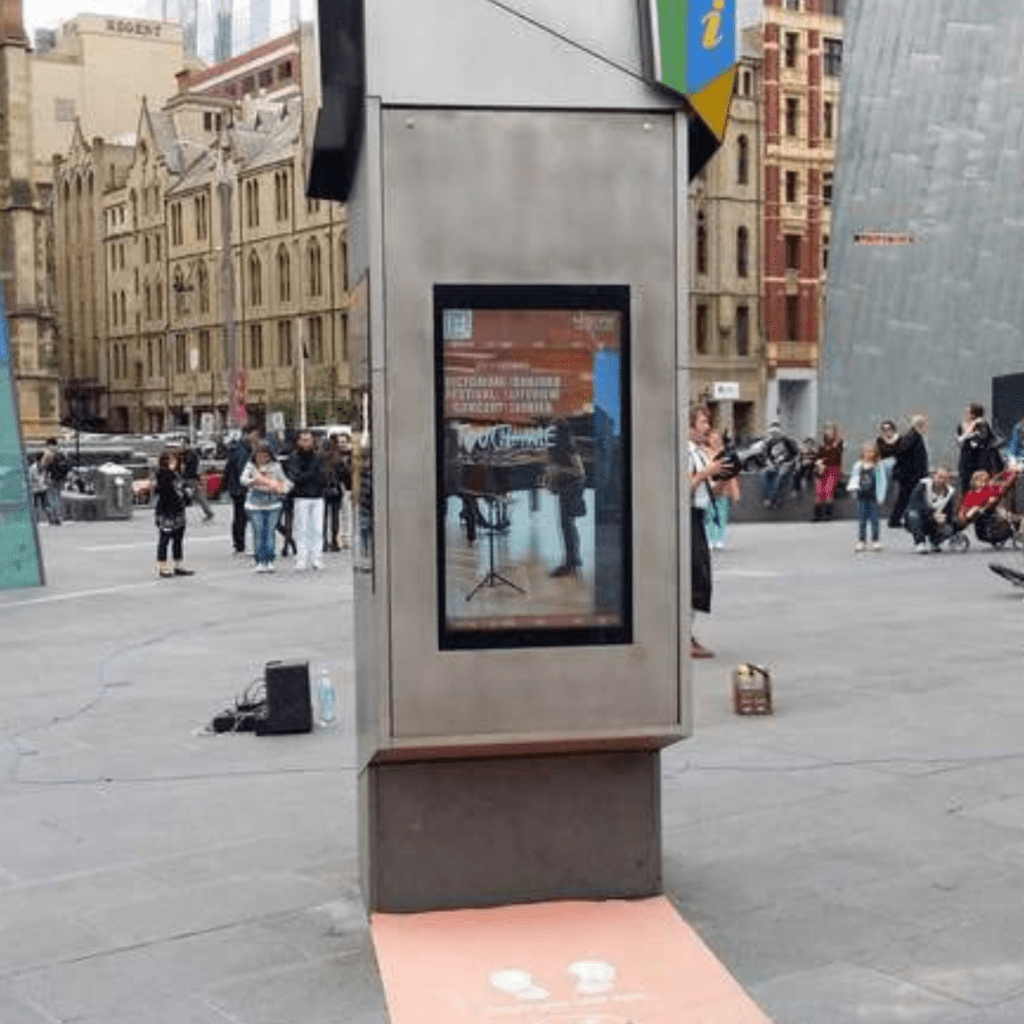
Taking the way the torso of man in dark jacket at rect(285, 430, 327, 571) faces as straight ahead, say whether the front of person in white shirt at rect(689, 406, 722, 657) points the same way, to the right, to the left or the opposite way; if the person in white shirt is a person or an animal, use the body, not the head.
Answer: to the left

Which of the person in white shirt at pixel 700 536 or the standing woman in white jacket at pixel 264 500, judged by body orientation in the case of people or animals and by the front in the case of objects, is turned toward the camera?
the standing woman in white jacket

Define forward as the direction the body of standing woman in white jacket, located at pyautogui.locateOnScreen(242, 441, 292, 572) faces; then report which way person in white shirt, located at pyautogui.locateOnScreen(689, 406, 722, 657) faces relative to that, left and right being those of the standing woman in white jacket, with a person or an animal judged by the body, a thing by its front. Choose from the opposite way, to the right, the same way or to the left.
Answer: to the left

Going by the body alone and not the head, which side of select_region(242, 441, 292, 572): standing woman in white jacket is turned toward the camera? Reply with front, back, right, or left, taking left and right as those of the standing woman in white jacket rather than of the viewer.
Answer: front

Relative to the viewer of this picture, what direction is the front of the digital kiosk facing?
facing the viewer

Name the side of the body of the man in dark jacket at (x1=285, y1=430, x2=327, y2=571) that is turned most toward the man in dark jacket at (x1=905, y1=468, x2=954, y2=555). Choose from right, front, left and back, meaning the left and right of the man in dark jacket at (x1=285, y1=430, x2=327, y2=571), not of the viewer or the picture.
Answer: left

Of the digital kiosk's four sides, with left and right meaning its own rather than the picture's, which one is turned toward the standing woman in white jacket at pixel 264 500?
back

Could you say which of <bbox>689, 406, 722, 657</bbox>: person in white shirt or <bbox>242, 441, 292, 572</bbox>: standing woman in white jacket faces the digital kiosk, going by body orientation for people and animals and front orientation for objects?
the standing woman in white jacket

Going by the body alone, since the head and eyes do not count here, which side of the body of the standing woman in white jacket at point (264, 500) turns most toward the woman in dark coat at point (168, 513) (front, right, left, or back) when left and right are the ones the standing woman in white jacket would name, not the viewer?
right

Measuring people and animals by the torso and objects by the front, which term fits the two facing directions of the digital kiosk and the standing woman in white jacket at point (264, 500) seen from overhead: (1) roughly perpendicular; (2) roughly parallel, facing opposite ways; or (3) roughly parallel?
roughly parallel

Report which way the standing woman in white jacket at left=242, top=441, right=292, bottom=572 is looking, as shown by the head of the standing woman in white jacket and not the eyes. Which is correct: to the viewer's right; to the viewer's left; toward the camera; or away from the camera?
toward the camera

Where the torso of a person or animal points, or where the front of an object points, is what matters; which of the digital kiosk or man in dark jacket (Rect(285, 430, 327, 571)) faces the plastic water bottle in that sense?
the man in dark jacket

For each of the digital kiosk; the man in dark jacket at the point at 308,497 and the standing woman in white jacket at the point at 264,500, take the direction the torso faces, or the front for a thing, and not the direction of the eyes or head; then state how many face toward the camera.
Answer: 3
